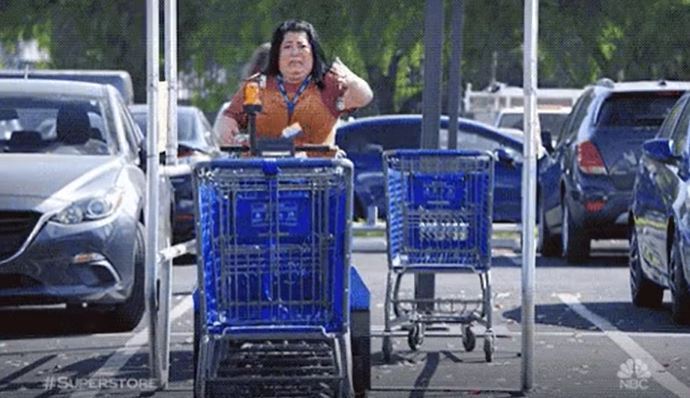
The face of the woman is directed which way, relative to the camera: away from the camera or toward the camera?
toward the camera

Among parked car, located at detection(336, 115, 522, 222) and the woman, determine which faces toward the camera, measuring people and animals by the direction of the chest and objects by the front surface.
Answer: the woman

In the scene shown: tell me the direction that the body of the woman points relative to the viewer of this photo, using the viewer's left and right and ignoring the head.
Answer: facing the viewer

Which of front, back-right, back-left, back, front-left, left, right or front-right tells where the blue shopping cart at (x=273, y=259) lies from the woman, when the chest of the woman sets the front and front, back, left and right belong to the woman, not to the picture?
front

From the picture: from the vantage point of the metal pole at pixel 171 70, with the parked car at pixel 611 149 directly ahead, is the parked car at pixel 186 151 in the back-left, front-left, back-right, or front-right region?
front-left

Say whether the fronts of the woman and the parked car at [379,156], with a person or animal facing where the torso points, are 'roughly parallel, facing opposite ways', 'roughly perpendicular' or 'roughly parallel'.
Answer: roughly perpendicular
